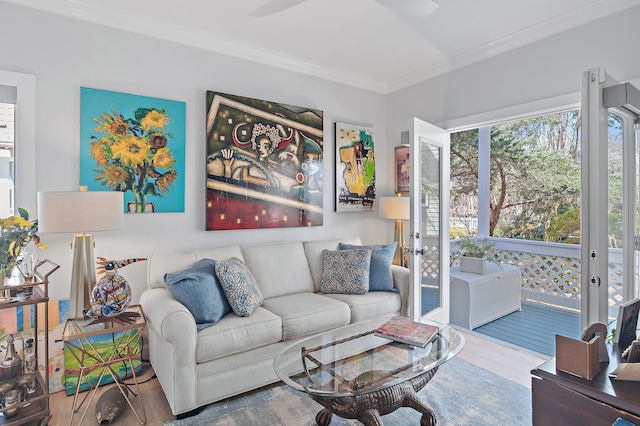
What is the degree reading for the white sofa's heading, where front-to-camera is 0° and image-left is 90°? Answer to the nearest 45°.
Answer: approximately 315°

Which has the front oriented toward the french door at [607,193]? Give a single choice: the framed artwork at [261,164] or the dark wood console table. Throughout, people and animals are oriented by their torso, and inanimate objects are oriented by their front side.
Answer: the framed artwork

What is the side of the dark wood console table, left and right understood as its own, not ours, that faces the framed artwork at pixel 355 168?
right

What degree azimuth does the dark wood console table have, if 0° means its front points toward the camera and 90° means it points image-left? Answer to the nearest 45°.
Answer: approximately 45°

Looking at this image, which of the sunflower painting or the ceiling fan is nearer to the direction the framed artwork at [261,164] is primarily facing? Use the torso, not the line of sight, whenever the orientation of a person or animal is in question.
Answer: the ceiling fan
